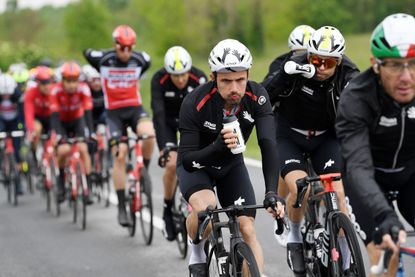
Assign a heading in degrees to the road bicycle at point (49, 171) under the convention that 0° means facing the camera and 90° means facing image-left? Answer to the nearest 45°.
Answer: approximately 0°

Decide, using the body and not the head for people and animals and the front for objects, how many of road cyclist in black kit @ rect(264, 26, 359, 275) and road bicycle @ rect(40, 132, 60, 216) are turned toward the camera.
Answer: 2

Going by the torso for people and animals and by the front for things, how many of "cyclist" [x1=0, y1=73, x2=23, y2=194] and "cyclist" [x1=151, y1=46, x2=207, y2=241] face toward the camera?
2

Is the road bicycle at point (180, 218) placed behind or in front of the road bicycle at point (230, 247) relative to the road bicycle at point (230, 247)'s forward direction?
behind

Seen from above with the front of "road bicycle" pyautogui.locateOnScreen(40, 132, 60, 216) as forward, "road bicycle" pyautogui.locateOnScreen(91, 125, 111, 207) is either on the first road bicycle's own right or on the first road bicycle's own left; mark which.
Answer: on the first road bicycle's own left
